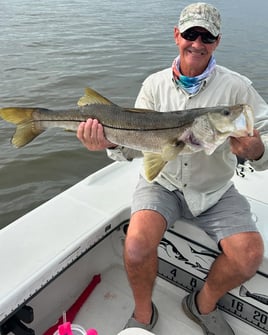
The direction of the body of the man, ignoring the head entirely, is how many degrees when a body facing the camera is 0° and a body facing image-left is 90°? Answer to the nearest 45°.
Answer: approximately 0°
